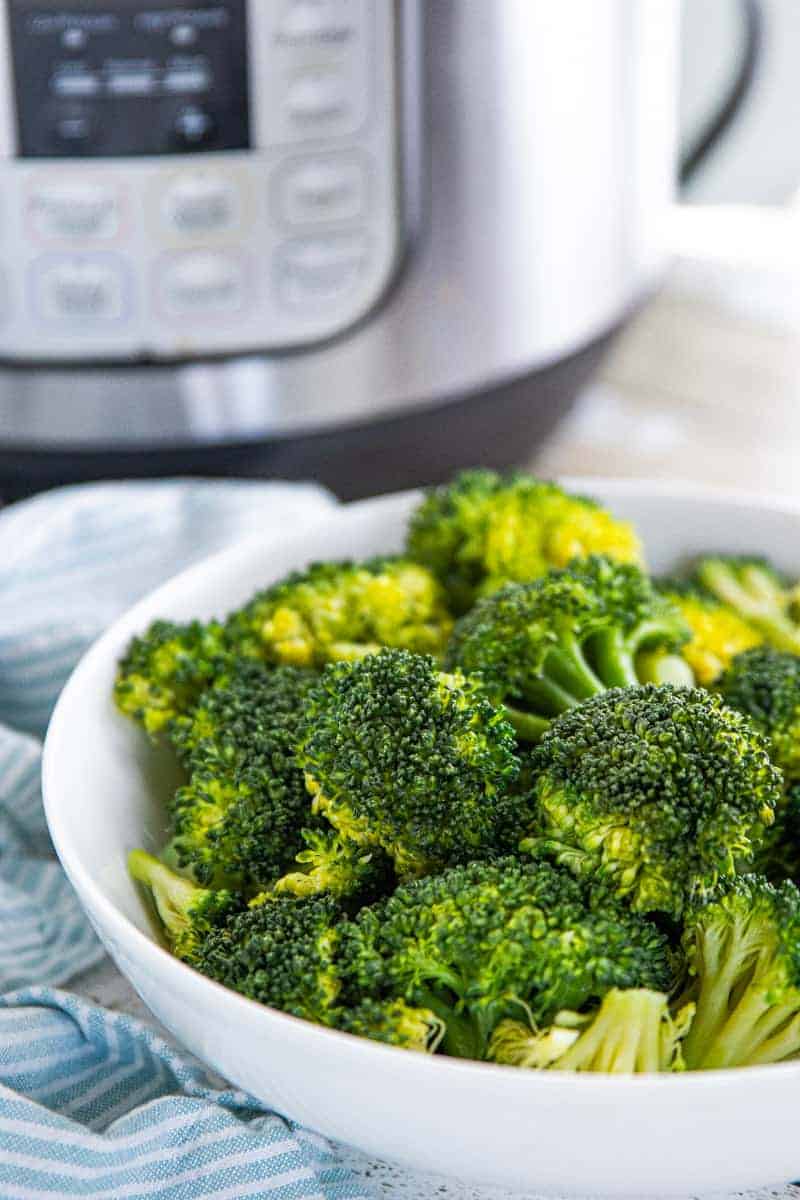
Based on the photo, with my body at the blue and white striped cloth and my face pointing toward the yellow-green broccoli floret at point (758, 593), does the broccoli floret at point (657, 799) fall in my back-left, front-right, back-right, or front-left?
front-right

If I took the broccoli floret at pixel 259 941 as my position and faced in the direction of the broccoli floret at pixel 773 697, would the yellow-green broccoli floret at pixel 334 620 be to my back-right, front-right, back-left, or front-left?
front-left

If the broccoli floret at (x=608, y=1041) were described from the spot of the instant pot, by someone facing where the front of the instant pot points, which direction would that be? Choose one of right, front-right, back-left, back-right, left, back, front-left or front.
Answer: front

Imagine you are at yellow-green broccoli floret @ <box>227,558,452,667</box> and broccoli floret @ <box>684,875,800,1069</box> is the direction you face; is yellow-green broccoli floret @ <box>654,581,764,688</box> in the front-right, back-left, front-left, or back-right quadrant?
front-left

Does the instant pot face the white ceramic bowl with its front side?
yes

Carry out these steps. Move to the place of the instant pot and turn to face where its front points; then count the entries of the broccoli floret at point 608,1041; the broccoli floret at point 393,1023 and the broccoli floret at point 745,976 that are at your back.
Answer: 0

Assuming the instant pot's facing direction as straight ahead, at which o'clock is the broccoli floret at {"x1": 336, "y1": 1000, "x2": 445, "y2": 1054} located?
The broccoli floret is roughly at 12 o'clock from the instant pot.

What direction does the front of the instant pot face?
toward the camera

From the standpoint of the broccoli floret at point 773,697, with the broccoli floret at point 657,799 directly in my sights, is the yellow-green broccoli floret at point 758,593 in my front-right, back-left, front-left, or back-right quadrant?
back-right
